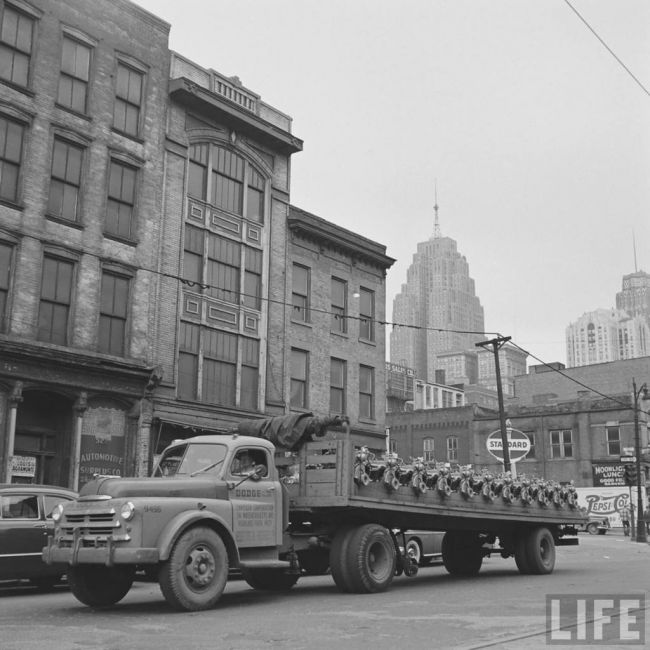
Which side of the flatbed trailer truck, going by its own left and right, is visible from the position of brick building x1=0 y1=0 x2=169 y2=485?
right

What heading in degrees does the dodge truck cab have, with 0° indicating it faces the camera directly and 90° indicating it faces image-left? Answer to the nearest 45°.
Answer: approximately 45°

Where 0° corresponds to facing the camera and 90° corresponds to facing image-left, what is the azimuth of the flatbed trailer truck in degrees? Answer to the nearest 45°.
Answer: approximately 45°

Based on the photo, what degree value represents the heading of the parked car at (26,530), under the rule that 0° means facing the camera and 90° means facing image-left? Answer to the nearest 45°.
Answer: approximately 90°

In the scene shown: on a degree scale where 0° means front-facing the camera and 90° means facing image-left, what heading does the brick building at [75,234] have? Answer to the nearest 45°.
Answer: approximately 315°

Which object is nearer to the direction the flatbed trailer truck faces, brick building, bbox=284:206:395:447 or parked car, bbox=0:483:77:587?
the parked car

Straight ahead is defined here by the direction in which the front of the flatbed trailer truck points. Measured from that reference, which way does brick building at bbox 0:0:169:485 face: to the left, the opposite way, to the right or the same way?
to the left

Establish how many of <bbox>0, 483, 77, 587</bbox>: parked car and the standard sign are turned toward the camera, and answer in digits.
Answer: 1

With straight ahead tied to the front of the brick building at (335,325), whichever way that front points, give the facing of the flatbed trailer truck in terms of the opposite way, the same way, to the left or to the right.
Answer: to the right

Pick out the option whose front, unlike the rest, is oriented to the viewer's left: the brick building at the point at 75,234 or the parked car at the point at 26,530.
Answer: the parked car

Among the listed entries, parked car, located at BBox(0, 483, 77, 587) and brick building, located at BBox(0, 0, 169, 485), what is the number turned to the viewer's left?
1

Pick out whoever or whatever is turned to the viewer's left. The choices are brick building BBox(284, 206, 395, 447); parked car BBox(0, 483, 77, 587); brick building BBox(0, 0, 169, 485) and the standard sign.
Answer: the parked car

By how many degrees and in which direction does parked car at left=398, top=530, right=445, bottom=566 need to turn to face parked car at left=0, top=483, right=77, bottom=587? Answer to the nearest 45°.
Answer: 0° — it already faces it
